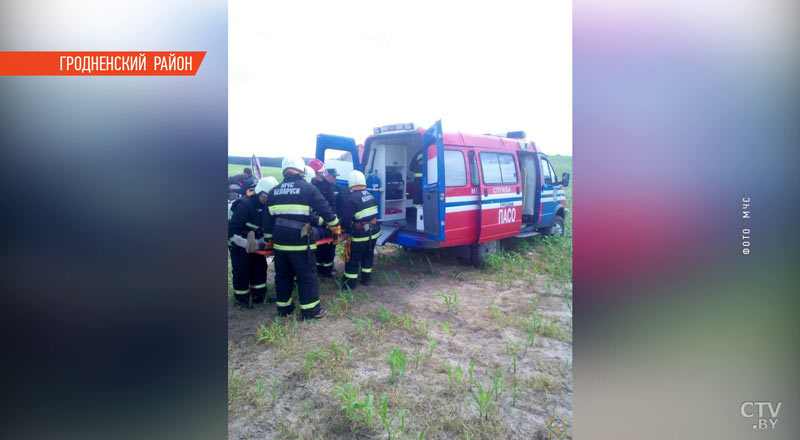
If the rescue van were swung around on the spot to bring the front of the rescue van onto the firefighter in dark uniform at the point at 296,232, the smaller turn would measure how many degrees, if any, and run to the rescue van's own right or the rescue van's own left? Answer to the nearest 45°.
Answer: approximately 180°

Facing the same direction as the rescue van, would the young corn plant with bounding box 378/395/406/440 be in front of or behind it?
behind

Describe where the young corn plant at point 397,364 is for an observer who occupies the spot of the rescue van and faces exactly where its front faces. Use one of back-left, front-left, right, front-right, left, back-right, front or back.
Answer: back-right

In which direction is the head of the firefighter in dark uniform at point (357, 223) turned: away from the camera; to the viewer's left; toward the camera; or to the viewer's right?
away from the camera

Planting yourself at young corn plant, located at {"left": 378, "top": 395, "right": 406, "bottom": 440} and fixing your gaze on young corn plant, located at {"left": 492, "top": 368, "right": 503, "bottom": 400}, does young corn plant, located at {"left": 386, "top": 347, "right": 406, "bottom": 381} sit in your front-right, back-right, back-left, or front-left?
front-left

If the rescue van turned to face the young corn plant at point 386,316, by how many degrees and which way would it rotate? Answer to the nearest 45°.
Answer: approximately 135° to its right

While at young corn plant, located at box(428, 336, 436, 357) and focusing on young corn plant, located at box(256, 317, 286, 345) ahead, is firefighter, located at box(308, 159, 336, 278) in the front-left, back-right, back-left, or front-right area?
front-right

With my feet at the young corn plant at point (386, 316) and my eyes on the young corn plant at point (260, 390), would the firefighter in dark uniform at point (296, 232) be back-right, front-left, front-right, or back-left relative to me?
front-right

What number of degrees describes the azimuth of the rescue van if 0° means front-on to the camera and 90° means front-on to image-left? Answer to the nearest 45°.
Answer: approximately 225°

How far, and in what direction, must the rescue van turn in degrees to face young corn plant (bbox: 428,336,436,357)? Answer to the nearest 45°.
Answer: approximately 135° to its right

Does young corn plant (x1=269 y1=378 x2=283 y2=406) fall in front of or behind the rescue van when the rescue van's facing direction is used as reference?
behind

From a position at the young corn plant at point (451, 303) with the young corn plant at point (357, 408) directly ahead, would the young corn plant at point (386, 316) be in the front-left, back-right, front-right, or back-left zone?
front-right
